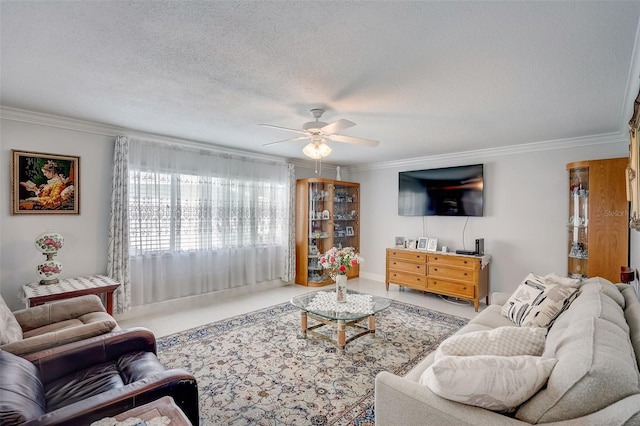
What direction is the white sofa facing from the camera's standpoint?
to the viewer's left

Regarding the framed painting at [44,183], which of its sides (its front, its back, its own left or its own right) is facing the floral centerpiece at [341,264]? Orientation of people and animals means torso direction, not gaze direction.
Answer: front

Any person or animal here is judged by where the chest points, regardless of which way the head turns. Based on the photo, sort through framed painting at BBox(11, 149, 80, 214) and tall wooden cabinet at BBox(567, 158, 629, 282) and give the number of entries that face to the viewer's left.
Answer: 1

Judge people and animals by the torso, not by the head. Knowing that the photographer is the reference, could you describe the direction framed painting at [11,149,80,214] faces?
facing the viewer and to the right of the viewer

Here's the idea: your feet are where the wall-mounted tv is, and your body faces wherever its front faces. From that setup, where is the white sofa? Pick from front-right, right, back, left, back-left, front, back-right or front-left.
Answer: front-left

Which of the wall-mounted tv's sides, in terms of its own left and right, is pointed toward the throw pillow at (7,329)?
front

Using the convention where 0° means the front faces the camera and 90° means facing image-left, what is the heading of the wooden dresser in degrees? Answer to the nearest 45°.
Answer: approximately 45°

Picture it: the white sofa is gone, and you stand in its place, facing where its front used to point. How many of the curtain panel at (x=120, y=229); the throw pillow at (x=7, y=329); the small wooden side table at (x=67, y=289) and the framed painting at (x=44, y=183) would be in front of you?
4

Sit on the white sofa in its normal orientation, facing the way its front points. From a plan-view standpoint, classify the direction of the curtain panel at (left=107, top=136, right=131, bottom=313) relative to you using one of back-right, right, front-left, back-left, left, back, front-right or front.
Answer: front

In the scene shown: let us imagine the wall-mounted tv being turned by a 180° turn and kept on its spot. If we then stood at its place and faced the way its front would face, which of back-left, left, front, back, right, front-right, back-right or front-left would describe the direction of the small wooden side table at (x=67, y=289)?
back

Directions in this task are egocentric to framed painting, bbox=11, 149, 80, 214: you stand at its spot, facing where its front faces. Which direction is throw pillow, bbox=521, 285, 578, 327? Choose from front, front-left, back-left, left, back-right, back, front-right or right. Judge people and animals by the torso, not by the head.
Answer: front

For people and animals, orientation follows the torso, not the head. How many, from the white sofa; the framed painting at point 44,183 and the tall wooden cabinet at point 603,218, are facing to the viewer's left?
2

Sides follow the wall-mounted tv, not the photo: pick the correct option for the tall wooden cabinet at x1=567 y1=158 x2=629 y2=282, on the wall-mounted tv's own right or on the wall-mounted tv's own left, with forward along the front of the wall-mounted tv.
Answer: on the wall-mounted tv's own left

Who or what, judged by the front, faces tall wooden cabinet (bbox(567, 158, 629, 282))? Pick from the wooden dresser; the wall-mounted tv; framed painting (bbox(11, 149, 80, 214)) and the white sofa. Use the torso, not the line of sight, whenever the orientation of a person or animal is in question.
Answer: the framed painting

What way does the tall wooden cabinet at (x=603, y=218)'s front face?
to the viewer's left

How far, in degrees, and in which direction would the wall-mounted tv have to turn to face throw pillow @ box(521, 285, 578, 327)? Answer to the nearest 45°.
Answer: approximately 45° to its left

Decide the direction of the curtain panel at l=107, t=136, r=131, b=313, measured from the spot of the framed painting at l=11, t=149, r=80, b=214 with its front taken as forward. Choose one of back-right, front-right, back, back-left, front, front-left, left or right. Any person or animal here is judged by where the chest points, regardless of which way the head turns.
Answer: front-left

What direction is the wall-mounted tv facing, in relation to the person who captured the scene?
facing the viewer and to the left of the viewer
